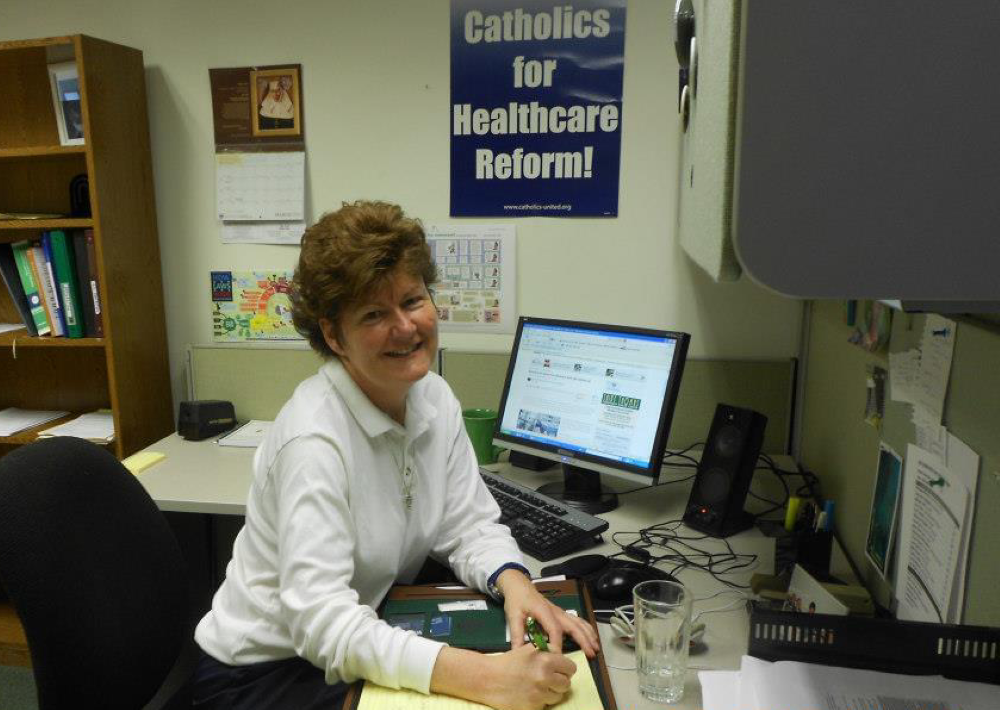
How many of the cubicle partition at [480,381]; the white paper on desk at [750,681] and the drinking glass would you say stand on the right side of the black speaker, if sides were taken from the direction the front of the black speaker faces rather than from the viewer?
1

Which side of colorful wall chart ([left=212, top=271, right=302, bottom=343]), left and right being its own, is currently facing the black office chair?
front

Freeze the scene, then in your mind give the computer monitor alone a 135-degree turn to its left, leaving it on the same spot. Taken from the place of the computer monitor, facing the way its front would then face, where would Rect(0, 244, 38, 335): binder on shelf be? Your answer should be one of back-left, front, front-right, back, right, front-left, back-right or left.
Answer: back

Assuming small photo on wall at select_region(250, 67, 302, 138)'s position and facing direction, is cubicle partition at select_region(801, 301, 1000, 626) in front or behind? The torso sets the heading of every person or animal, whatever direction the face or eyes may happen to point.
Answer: in front

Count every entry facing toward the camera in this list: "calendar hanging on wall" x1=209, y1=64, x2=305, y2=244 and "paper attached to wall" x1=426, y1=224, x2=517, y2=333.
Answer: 2

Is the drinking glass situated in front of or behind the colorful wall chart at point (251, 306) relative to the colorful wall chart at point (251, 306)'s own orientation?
in front

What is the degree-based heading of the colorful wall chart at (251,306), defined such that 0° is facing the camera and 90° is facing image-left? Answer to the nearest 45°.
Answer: approximately 0°

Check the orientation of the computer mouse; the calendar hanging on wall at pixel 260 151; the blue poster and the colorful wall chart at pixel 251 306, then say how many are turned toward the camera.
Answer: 3

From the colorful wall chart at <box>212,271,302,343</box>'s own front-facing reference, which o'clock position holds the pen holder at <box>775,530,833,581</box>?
The pen holder is roughly at 11 o'clock from the colorful wall chart.

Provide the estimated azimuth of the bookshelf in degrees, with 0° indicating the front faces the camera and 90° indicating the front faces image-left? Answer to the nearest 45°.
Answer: approximately 45°

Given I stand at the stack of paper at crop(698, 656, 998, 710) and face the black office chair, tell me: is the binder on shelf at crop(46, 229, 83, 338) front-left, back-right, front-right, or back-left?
front-right

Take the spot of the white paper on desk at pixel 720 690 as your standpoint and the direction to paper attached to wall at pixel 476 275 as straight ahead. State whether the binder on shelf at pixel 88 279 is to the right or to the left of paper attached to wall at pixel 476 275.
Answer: left

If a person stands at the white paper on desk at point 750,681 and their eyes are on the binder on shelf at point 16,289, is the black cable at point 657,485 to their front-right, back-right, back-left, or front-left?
front-right

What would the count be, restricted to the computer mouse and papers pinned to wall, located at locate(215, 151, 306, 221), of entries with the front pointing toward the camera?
1
